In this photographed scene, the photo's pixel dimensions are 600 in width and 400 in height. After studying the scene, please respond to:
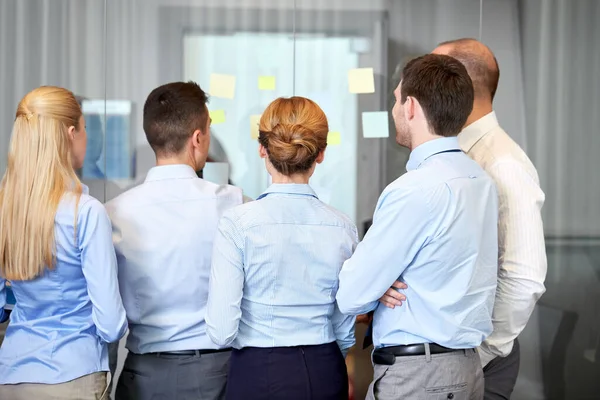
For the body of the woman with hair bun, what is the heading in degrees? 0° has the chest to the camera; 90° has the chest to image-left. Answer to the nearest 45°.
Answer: approximately 180°

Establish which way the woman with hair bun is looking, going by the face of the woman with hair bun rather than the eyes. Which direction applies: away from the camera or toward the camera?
away from the camera

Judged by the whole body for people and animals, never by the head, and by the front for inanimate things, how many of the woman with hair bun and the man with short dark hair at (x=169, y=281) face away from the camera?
2

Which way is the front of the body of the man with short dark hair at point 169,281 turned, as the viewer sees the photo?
away from the camera

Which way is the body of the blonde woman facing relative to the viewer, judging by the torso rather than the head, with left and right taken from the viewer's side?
facing away from the viewer and to the right of the viewer

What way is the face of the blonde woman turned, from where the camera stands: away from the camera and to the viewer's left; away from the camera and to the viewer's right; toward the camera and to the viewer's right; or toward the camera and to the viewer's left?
away from the camera and to the viewer's right

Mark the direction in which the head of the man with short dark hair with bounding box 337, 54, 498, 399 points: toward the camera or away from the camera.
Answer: away from the camera

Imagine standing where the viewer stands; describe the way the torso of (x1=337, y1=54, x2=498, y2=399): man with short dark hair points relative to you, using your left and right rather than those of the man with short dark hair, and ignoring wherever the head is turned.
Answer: facing away from the viewer and to the left of the viewer

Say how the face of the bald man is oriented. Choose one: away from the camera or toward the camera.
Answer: away from the camera

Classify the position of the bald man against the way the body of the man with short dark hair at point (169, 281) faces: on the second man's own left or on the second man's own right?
on the second man's own right

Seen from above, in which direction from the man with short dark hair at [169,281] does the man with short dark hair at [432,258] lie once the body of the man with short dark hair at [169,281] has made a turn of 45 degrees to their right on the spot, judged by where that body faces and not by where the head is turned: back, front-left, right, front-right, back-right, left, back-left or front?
right
